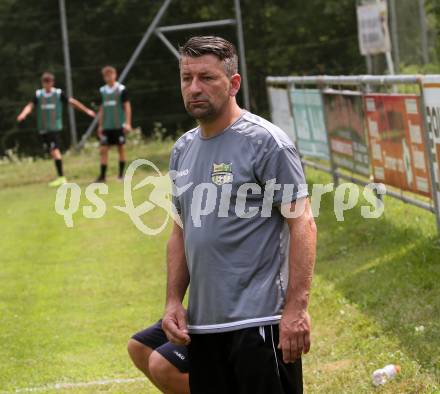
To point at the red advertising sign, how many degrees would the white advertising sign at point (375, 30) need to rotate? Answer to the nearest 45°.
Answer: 0° — it already faces it

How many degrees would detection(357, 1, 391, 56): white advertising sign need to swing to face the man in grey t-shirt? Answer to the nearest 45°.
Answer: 0° — it already faces them

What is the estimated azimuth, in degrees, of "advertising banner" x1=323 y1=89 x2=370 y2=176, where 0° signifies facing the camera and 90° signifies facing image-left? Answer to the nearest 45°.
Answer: approximately 45°

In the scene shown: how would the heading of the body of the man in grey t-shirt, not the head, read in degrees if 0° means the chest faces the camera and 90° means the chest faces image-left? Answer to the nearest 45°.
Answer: approximately 45°

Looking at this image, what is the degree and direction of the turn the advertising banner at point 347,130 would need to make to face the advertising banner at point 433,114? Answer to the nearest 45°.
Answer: approximately 45° to its left

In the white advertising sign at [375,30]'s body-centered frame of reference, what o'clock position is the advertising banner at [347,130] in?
The advertising banner is roughly at 12 o'clock from the white advertising sign.

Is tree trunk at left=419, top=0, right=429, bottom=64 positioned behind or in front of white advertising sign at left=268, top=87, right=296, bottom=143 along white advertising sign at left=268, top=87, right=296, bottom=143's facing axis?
behind

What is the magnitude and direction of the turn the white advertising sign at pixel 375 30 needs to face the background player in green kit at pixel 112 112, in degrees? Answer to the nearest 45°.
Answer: approximately 90° to its right
